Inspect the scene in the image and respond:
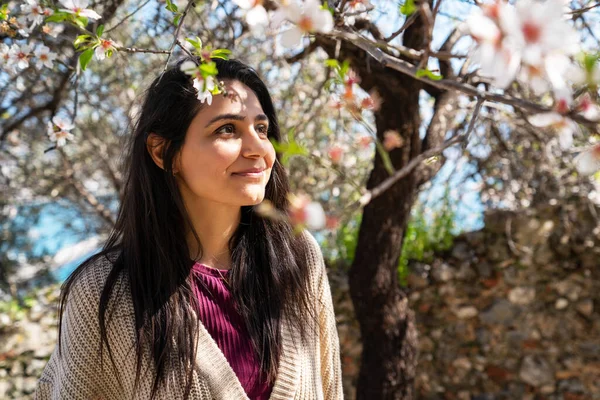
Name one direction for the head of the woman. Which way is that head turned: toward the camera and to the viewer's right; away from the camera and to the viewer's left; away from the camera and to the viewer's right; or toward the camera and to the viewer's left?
toward the camera and to the viewer's right

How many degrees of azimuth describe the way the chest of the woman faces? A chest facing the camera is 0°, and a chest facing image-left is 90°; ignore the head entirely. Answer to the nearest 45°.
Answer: approximately 315°
